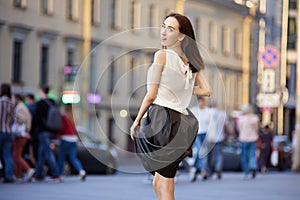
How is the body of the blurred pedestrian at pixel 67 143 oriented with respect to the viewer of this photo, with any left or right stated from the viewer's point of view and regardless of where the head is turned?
facing away from the viewer and to the left of the viewer

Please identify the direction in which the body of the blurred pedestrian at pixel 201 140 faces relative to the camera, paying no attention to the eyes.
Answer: toward the camera

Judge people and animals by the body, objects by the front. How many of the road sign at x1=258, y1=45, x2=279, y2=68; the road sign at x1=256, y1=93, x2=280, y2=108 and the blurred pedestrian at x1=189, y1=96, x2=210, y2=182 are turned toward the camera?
3

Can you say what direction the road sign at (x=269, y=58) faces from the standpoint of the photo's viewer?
facing the viewer

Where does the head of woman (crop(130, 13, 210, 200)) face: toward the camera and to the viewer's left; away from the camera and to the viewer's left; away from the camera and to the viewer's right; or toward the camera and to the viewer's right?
toward the camera and to the viewer's left

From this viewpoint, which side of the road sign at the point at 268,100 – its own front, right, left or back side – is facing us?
front

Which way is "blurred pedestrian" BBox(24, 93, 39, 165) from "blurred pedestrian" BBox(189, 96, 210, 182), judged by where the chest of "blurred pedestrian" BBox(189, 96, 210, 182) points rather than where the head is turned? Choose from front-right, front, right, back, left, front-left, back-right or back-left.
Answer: right
